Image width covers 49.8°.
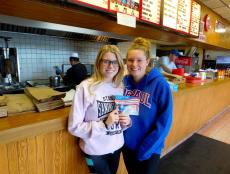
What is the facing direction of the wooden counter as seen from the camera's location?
facing the viewer and to the right of the viewer

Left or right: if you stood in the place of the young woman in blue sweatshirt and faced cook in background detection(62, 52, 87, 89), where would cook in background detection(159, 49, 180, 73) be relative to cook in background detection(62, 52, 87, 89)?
right

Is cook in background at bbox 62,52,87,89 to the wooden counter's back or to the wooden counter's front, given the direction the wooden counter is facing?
to the back
